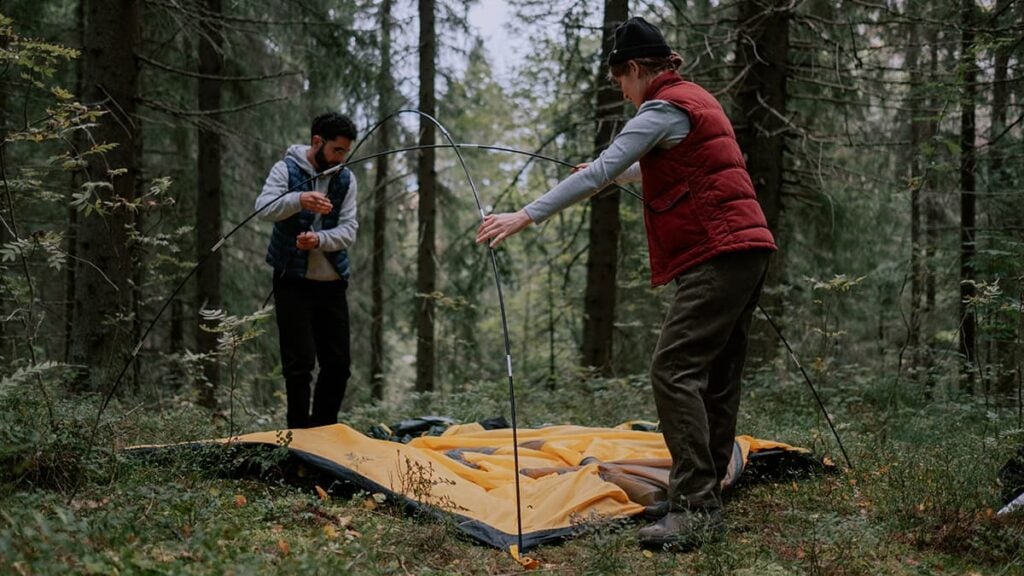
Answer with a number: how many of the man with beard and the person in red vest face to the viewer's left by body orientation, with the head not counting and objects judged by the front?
1

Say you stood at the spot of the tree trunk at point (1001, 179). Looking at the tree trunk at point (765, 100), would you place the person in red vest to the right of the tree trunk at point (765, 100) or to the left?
left

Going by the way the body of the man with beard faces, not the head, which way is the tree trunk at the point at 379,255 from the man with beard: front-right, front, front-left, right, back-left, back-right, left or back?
back-left

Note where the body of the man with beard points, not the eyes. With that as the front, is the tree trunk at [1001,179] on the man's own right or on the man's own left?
on the man's own left

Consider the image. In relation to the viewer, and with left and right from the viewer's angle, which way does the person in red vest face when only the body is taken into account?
facing to the left of the viewer

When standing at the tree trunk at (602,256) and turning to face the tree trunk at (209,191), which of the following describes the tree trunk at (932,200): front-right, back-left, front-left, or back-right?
back-right

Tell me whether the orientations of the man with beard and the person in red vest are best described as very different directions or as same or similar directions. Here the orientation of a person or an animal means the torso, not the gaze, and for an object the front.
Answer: very different directions

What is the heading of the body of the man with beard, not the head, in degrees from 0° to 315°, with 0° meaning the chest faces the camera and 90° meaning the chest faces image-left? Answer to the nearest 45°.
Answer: approximately 315°

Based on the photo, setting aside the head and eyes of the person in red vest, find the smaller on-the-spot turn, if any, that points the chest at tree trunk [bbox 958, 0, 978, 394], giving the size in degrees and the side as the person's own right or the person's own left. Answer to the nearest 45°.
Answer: approximately 135° to the person's own right

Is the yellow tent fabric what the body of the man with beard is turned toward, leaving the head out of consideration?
yes
